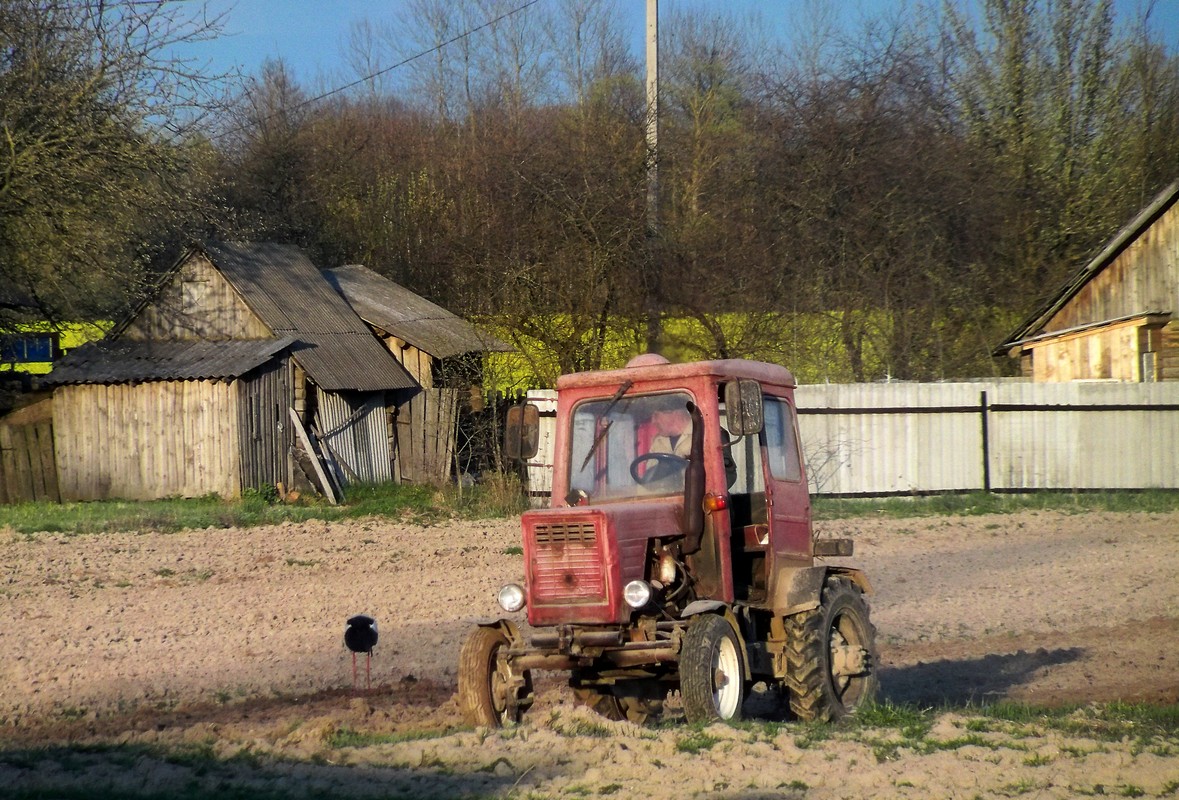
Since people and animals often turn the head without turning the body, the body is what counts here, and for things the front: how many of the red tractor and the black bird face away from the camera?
1

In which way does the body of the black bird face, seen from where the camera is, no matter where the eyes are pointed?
away from the camera

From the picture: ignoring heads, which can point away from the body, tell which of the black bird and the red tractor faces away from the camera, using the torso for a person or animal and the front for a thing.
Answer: the black bird

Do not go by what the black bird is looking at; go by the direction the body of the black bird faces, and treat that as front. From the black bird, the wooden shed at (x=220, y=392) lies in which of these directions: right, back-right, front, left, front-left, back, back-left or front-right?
front

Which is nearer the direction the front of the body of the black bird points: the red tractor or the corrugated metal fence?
the corrugated metal fence

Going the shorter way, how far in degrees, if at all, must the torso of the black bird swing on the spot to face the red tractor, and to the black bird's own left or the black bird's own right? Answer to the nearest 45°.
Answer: approximately 135° to the black bird's own right

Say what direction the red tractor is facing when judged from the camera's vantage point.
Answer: facing the viewer and to the left of the viewer

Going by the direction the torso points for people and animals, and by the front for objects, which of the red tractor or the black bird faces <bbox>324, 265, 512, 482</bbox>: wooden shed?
the black bird

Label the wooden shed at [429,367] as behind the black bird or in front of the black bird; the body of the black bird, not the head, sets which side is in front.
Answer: in front

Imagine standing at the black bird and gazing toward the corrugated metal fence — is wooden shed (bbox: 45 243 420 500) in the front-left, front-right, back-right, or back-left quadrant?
front-left

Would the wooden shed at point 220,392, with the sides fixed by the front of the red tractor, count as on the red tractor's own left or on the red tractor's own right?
on the red tractor's own right

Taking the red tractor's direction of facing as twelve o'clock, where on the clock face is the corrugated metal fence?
The corrugated metal fence is roughly at 5 o'clock from the red tractor.

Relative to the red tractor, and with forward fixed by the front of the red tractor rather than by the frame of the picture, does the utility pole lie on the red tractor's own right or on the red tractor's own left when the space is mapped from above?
on the red tractor's own right

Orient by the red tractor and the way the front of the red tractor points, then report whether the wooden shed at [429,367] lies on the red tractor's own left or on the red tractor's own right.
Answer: on the red tractor's own right

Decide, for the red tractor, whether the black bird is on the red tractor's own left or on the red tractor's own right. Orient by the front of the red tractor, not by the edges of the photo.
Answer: on the red tractor's own right

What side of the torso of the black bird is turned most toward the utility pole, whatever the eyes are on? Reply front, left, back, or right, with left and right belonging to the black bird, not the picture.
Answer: front
